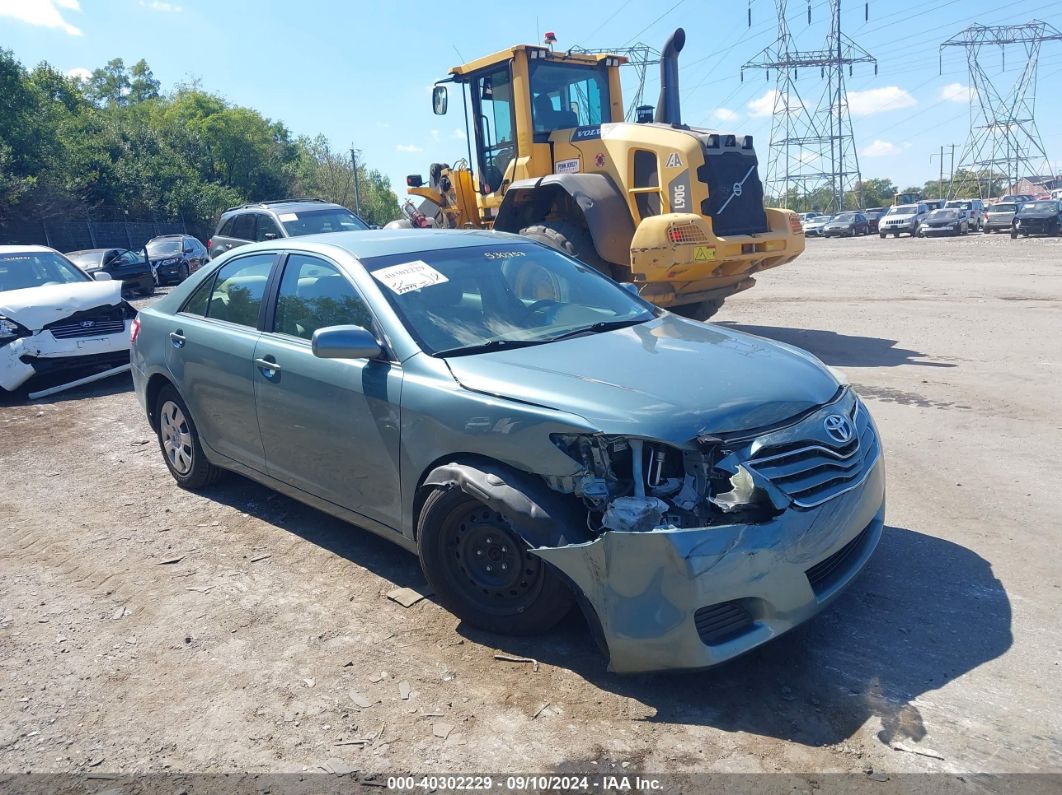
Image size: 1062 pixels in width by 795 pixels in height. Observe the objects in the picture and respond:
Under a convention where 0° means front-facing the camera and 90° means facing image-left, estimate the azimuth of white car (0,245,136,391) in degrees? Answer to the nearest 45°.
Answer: approximately 315°

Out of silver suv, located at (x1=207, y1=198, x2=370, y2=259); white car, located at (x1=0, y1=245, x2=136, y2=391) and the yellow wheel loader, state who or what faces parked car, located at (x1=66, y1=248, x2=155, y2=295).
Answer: the yellow wheel loader

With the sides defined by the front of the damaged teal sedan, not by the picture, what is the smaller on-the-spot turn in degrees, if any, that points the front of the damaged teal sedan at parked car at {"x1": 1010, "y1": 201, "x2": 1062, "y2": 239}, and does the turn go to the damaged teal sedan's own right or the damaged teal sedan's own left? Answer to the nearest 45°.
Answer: approximately 90° to the damaged teal sedan's own left

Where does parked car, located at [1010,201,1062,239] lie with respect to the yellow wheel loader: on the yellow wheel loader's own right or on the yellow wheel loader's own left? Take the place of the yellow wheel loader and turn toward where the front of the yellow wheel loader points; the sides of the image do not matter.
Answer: on the yellow wheel loader's own right

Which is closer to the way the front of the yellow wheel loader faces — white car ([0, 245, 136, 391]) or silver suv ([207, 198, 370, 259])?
the silver suv

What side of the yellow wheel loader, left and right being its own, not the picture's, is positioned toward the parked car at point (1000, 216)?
right

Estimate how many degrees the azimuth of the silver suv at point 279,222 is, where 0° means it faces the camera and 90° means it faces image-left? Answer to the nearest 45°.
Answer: approximately 315°

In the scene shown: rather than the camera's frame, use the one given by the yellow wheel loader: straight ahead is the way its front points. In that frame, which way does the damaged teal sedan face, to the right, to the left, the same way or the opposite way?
the opposite way

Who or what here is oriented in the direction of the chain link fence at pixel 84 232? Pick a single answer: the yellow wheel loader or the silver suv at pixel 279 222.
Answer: the yellow wheel loader

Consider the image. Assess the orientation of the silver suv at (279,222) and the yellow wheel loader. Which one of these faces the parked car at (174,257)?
the yellow wheel loader

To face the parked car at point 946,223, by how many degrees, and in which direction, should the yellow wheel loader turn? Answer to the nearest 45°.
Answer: approximately 90° to its right
